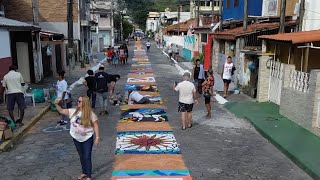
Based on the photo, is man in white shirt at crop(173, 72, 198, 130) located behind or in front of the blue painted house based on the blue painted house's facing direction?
in front

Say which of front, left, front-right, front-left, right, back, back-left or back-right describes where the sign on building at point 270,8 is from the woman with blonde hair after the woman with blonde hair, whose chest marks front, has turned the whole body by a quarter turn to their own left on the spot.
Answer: left

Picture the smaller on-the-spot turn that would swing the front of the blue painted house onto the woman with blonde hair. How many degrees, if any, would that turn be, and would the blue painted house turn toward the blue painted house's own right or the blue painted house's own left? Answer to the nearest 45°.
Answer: approximately 45° to the blue painted house's own left

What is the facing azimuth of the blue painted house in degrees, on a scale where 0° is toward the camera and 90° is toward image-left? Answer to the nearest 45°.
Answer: approximately 45°

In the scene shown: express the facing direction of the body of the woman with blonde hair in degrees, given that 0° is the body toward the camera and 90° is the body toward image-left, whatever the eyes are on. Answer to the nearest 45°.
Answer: approximately 45°

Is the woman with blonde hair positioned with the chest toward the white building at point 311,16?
no

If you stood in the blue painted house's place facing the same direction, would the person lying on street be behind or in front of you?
in front

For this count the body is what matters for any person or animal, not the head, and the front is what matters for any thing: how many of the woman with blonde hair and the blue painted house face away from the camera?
0
